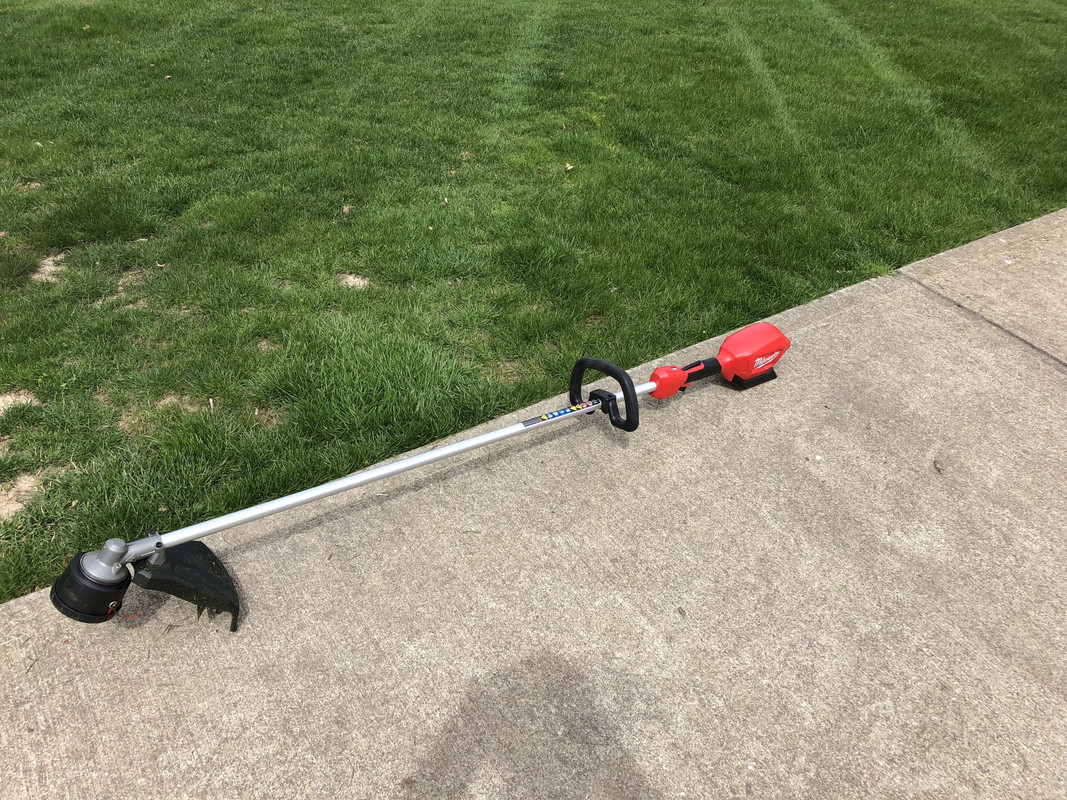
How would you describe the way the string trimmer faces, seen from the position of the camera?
facing the viewer and to the left of the viewer
